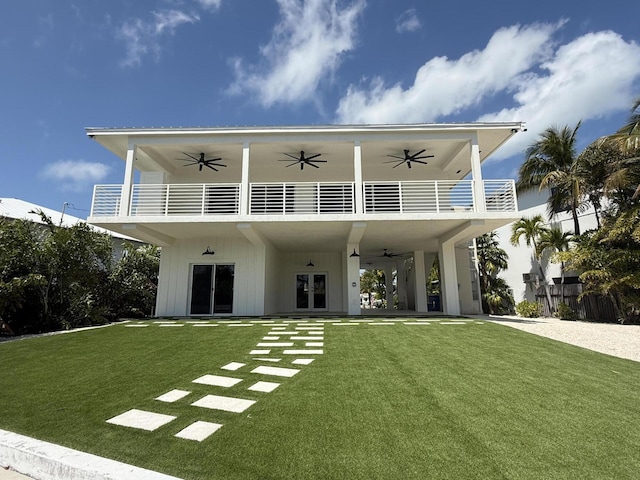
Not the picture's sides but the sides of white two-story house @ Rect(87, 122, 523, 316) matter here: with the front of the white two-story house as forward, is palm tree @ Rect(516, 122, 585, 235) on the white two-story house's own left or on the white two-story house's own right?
on the white two-story house's own left

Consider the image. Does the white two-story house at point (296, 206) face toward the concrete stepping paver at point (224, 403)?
yes

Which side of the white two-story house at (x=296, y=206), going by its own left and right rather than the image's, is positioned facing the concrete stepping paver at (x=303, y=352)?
front

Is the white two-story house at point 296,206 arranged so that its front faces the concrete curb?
yes

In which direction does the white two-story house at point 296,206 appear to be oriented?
toward the camera

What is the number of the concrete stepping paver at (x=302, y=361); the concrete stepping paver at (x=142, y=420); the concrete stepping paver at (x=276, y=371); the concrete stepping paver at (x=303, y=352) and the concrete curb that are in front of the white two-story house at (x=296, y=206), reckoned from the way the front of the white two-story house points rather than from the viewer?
5

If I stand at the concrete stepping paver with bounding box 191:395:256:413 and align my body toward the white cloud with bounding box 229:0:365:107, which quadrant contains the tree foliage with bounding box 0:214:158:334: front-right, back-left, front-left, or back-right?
front-left

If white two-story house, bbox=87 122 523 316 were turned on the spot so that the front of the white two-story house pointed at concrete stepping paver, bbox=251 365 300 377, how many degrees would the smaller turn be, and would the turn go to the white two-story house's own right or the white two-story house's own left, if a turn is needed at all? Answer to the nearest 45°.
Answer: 0° — it already faces it

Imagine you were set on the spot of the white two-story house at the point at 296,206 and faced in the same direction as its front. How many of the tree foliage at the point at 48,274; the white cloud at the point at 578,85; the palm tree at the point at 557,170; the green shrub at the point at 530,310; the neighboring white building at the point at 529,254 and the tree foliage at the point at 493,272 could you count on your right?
1

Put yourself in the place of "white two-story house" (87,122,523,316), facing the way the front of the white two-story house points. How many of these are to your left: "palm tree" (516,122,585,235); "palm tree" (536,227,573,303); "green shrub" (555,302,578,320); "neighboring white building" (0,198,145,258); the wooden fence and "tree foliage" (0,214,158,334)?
4

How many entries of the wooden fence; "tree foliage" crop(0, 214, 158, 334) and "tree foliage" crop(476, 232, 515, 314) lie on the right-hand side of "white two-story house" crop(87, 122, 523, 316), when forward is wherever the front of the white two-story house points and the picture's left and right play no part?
1

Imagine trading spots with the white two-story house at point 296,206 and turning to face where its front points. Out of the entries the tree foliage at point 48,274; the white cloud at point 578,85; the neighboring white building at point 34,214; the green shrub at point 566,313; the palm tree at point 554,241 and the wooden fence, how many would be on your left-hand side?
4

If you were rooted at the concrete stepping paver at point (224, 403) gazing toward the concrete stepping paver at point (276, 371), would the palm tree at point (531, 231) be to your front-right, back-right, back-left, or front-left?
front-right

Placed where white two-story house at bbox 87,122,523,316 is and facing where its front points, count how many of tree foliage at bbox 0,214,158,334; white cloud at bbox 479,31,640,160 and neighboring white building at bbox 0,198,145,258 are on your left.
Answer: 1

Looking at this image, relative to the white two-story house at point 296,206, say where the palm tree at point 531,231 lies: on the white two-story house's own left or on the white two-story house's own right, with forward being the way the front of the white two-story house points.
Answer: on the white two-story house's own left

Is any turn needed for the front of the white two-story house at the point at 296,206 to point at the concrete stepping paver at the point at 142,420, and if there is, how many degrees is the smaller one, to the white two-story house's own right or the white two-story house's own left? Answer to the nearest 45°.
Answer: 0° — it already faces it

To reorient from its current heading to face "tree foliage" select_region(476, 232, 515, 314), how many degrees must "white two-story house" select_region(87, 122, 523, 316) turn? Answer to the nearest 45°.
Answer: approximately 135° to its left

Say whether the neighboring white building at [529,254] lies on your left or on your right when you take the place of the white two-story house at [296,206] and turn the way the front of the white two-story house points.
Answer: on your left

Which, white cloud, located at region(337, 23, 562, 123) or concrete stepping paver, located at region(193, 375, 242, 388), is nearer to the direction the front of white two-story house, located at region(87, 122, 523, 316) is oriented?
the concrete stepping paver
